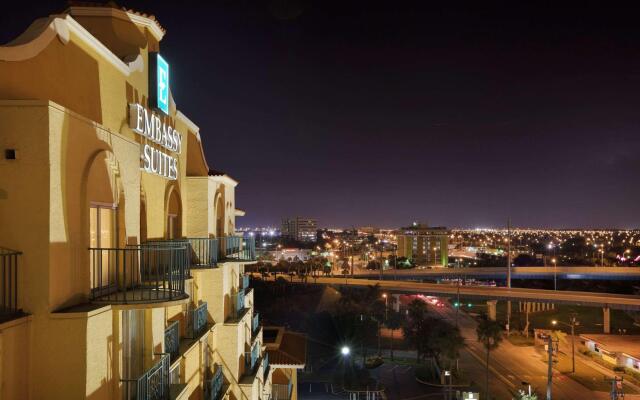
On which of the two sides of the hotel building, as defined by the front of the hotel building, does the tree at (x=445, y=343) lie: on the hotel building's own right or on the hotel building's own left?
on the hotel building's own left

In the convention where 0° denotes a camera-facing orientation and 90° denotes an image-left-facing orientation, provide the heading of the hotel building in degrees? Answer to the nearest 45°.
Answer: approximately 270°
